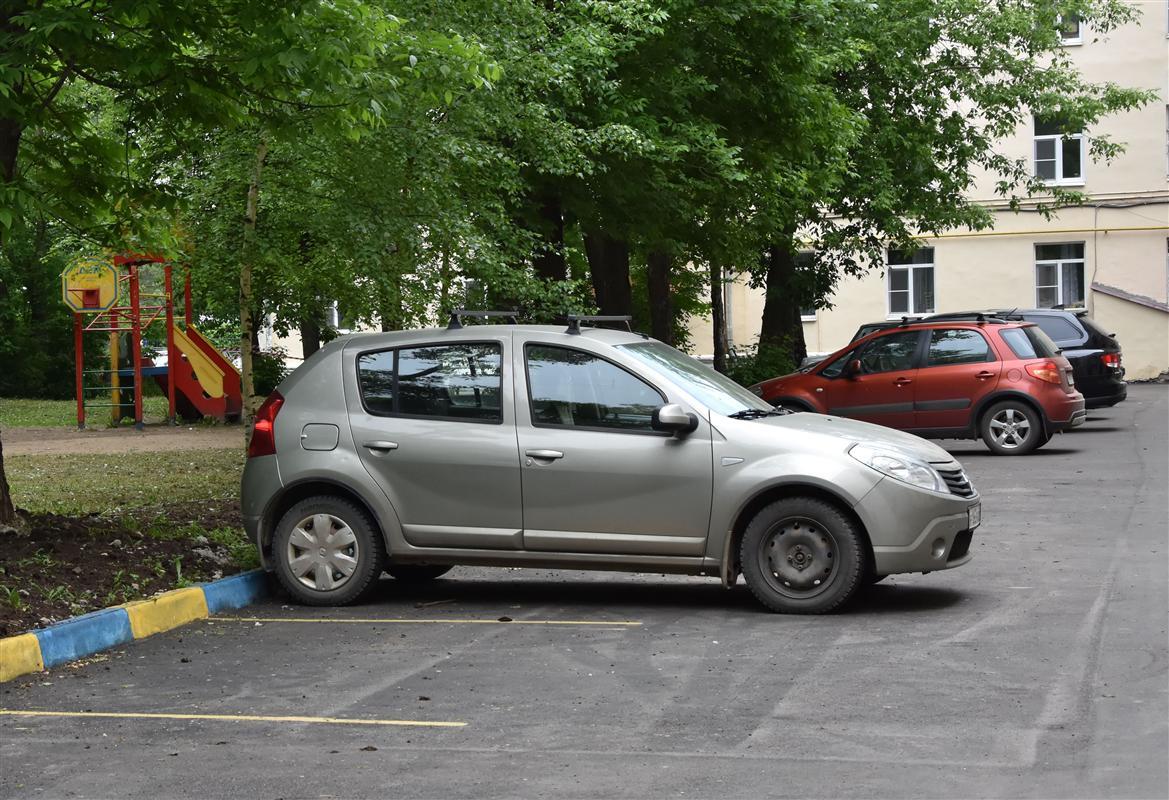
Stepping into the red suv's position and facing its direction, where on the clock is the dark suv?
The dark suv is roughly at 4 o'clock from the red suv.

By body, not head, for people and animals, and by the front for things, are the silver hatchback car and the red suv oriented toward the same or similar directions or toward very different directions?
very different directions

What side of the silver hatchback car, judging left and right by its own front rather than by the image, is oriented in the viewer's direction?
right

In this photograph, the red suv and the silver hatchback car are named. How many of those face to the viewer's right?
1

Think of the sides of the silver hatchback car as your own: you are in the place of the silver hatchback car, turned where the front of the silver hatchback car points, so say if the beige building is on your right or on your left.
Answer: on your left

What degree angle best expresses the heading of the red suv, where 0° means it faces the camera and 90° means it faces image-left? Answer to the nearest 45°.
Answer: approximately 90°

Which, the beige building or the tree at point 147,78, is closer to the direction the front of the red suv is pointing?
the tree

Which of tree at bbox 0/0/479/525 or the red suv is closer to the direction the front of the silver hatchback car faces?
the red suv

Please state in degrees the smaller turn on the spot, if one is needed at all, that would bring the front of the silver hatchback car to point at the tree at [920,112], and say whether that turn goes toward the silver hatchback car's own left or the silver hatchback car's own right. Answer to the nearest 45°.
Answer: approximately 90° to the silver hatchback car's own left

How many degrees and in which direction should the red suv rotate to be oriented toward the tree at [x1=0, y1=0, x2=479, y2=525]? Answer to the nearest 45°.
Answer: approximately 45° to its left

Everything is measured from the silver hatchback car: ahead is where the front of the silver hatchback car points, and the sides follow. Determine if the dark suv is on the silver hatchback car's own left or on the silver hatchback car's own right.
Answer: on the silver hatchback car's own left

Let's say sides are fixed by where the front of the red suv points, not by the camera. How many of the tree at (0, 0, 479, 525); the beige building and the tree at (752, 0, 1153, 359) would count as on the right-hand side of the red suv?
2
